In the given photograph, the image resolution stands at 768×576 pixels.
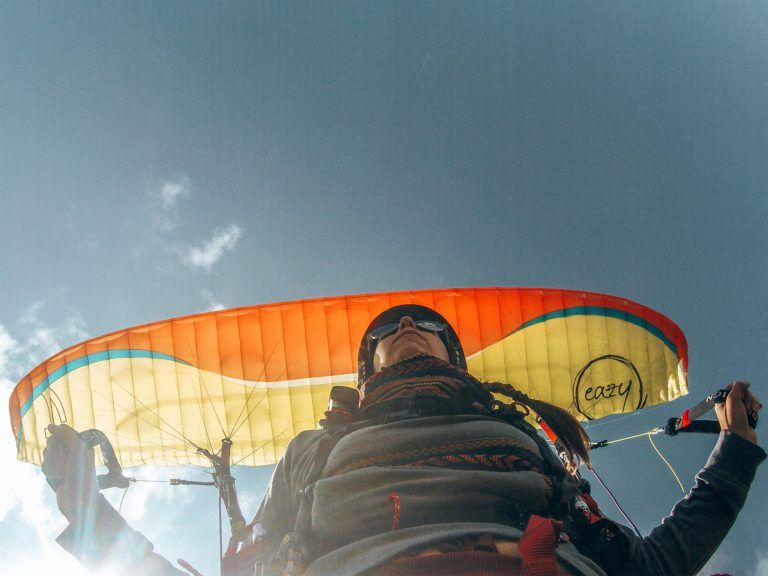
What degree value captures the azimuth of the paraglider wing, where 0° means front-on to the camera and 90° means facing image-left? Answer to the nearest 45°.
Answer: approximately 0°
